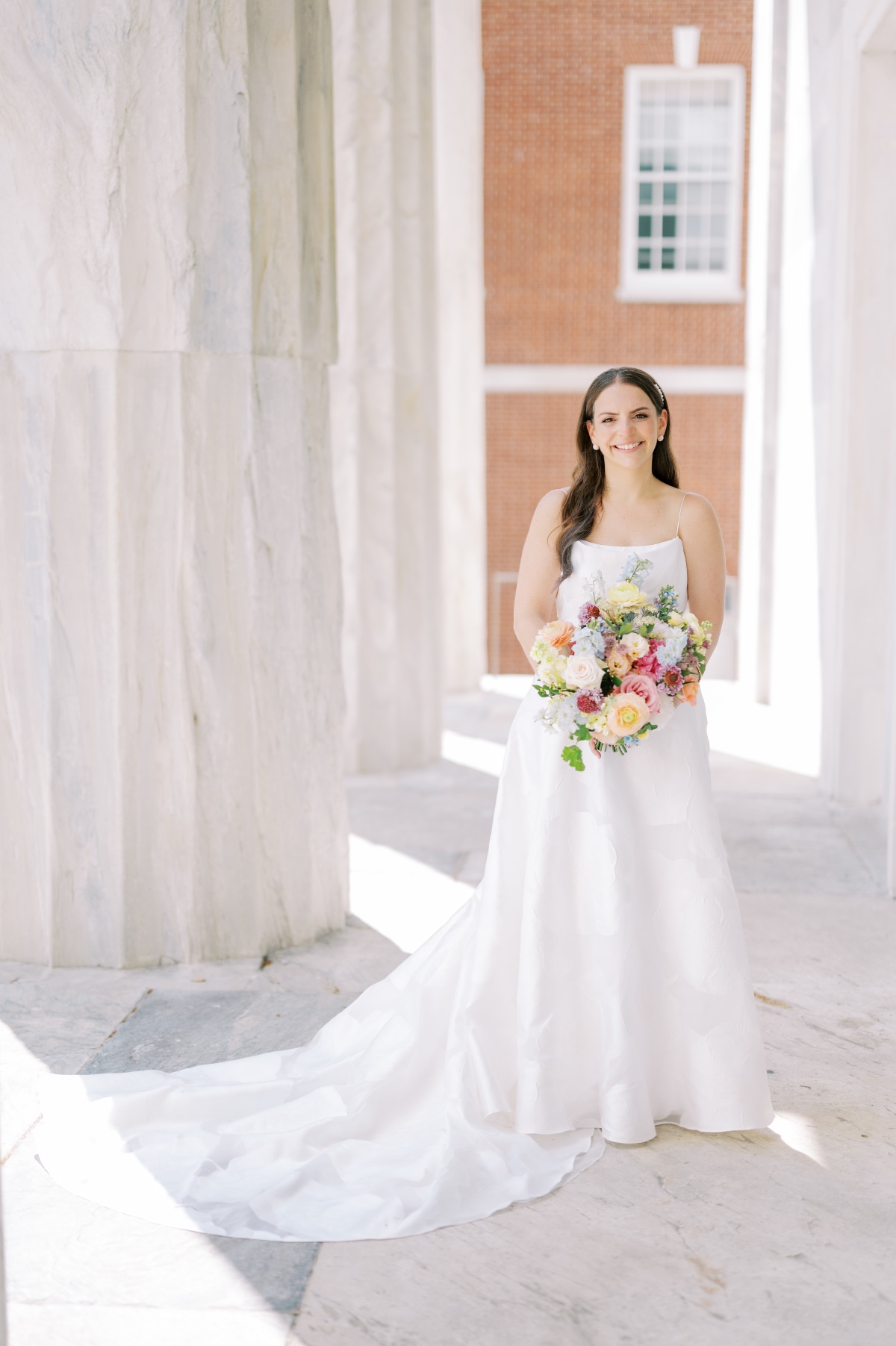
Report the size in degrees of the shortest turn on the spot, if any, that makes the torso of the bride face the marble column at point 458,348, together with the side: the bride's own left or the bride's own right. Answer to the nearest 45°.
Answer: approximately 180°

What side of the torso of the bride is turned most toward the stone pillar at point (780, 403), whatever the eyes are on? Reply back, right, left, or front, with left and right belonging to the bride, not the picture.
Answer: back

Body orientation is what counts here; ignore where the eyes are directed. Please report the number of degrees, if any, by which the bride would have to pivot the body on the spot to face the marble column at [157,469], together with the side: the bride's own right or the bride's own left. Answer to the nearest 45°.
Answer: approximately 135° to the bride's own right

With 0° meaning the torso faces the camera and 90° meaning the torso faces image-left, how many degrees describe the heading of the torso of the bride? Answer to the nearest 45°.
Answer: approximately 0°

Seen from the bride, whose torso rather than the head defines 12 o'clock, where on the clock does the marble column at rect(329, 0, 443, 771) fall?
The marble column is roughly at 6 o'clock from the bride.
